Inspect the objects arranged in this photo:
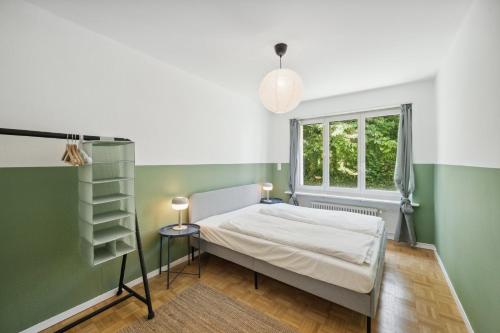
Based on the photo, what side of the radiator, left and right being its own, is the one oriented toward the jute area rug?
front

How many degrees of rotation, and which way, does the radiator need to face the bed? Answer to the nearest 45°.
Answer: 0° — it already faces it

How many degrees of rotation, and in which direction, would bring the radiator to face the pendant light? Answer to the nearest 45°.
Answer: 0° — it already faces it

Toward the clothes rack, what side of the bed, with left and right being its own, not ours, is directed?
right

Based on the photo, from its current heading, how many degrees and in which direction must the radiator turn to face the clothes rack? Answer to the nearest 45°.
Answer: approximately 45° to its right

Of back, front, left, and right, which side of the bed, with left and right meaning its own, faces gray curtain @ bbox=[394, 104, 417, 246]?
left

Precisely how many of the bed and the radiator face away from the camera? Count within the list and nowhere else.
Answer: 0

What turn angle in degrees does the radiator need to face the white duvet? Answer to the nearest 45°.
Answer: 0° — it already faces it

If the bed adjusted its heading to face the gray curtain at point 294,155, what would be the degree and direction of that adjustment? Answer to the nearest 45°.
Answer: approximately 135° to its left

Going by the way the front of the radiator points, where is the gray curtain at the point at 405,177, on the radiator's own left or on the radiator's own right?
on the radiator's own left

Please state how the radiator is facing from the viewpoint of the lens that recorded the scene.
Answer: facing the viewer

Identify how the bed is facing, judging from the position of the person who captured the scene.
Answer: facing the viewer and to the right of the viewer
